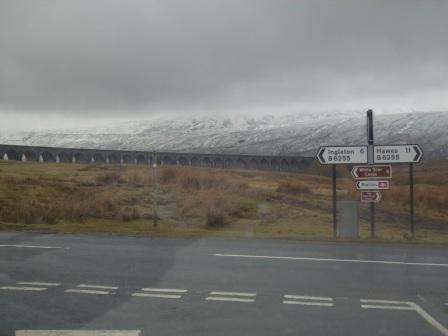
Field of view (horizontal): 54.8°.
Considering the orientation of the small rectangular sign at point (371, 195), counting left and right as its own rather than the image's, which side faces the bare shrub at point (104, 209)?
right

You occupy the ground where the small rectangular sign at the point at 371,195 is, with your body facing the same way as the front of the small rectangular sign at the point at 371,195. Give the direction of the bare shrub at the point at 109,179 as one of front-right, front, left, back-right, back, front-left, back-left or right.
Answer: back-right

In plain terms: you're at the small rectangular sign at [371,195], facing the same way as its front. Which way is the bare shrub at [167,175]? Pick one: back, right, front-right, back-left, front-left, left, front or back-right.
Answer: back-right

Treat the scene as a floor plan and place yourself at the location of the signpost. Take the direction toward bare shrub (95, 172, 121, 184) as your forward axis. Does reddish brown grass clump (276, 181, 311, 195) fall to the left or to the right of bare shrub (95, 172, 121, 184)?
right

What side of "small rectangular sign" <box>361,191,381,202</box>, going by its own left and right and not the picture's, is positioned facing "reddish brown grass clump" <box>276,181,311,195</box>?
back

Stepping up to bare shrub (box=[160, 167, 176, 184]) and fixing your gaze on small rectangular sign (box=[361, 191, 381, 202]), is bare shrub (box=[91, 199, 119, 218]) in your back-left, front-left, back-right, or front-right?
front-right

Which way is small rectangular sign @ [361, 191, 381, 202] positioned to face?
toward the camera

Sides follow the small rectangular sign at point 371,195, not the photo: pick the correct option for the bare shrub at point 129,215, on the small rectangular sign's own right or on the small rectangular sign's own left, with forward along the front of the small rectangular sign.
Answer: on the small rectangular sign's own right

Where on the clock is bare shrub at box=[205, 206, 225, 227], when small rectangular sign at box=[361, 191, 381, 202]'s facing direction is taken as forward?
The bare shrub is roughly at 4 o'clock from the small rectangular sign.
